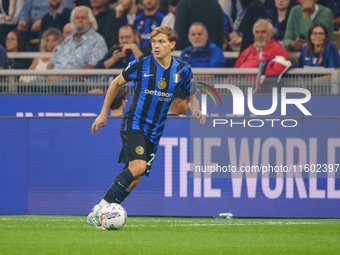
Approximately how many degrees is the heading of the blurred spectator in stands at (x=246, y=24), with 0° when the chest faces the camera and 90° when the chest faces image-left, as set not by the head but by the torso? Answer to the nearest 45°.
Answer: approximately 180°

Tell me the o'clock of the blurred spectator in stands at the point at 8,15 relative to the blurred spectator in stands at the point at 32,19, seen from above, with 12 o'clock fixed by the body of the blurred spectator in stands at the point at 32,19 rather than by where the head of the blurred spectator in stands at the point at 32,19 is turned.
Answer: the blurred spectator in stands at the point at 8,15 is roughly at 2 o'clock from the blurred spectator in stands at the point at 32,19.

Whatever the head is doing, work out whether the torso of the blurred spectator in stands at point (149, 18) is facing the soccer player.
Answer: yes

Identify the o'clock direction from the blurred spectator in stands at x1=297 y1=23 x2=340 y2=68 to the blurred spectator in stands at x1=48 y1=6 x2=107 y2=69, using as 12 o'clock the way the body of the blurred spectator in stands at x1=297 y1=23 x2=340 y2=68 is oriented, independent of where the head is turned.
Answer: the blurred spectator in stands at x1=48 y1=6 x2=107 y2=69 is roughly at 3 o'clock from the blurred spectator in stands at x1=297 y1=23 x2=340 y2=68.

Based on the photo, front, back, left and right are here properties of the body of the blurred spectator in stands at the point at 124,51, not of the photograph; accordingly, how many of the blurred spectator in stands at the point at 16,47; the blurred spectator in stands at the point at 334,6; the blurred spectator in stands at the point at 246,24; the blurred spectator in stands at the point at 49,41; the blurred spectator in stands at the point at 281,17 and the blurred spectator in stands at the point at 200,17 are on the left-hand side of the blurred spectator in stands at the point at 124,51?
4

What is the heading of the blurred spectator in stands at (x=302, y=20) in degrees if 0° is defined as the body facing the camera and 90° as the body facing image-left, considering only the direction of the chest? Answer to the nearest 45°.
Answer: approximately 0°

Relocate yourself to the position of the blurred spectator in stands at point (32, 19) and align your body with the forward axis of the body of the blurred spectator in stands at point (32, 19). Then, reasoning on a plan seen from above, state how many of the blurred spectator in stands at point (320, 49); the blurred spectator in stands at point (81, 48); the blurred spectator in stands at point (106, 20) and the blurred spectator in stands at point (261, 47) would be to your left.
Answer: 4

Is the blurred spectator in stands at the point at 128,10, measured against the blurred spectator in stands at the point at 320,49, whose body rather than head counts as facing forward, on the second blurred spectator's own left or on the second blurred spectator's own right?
on the second blurred spectator's own right

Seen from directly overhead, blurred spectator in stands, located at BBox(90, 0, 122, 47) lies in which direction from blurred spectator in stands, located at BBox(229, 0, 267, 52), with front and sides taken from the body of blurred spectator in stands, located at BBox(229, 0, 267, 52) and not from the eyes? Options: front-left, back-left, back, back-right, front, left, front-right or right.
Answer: front-right

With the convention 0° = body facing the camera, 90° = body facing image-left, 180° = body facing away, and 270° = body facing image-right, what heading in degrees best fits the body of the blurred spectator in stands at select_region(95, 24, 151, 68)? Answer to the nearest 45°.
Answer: approximately 0°
